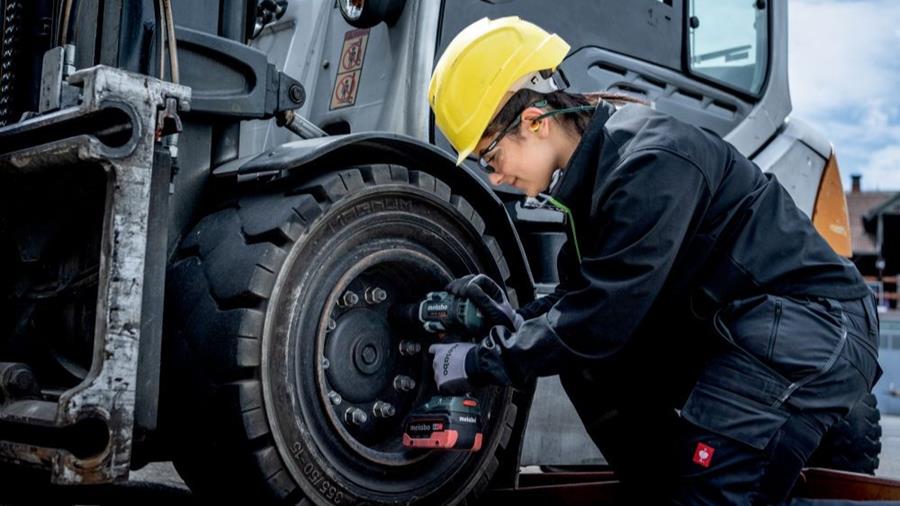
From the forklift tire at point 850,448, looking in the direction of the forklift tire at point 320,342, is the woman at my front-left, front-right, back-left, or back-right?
front-left

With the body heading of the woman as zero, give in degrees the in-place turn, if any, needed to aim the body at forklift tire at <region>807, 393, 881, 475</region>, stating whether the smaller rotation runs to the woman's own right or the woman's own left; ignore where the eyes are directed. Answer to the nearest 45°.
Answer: approximately 135° to the woman's own right

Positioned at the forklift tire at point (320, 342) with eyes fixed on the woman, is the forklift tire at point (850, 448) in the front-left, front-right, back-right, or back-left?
front-left

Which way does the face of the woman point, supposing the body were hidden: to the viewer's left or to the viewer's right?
to the viewer's left

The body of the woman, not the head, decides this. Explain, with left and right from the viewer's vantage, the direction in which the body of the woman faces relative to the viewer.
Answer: facing to the left of the viewer

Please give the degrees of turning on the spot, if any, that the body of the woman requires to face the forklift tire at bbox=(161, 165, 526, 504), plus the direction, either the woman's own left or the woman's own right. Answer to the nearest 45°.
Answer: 0° — they already face it
